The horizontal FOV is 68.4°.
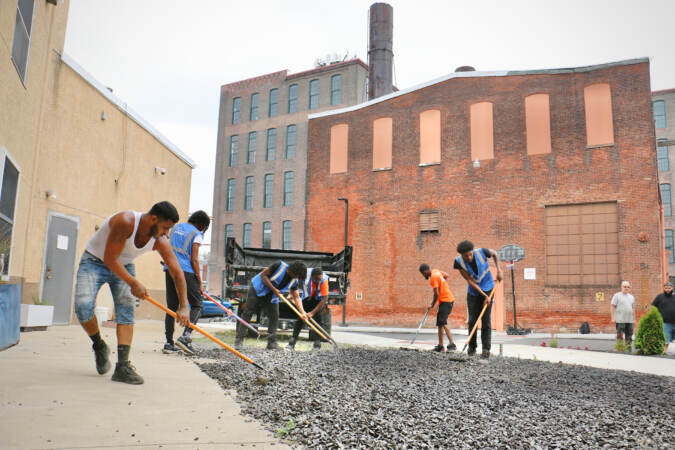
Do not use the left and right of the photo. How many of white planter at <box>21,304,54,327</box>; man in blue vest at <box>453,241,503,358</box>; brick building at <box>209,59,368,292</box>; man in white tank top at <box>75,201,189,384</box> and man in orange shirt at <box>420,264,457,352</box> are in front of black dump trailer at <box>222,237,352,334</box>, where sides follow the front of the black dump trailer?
1

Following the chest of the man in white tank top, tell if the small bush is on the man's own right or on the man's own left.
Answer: on the man's own left

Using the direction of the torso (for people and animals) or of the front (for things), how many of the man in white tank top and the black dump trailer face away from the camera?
1

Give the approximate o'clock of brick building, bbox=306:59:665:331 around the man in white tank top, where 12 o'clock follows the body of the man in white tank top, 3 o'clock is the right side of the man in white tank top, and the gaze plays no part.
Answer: The brick building is roughly at 9 o'clock from the man in white tank top.

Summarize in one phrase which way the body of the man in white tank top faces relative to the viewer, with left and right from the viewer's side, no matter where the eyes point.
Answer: facing the viewer and to the right of the viewer

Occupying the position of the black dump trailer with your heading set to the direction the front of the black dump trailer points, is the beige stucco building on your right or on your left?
on your left

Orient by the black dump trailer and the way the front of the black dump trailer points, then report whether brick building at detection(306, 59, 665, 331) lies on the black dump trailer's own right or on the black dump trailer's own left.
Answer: on the black dump trailer's own right

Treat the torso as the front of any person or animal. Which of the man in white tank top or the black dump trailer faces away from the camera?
the black dump trailer

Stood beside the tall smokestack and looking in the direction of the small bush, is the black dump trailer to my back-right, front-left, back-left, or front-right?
front-right

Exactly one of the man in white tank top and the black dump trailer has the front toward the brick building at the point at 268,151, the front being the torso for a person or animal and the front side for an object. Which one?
the black dump trailer

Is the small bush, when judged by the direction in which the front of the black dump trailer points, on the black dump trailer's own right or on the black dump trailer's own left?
on the black dump trailer's own right

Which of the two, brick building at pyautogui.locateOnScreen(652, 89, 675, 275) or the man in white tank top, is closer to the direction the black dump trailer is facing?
the brick building

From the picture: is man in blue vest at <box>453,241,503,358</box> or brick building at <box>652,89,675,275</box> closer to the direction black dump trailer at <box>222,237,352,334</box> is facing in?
the brick building

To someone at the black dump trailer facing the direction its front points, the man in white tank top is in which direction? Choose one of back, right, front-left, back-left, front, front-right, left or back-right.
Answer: back

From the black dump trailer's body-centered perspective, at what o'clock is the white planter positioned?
The white planter is roughly at 8 o'clock from the black dump trailer.

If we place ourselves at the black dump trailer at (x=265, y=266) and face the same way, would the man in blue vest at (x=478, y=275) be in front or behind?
behind

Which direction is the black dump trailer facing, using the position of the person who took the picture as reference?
facing away from the viewer

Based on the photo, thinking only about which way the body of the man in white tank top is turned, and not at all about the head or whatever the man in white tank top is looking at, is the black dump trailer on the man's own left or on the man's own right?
on the man's own left
